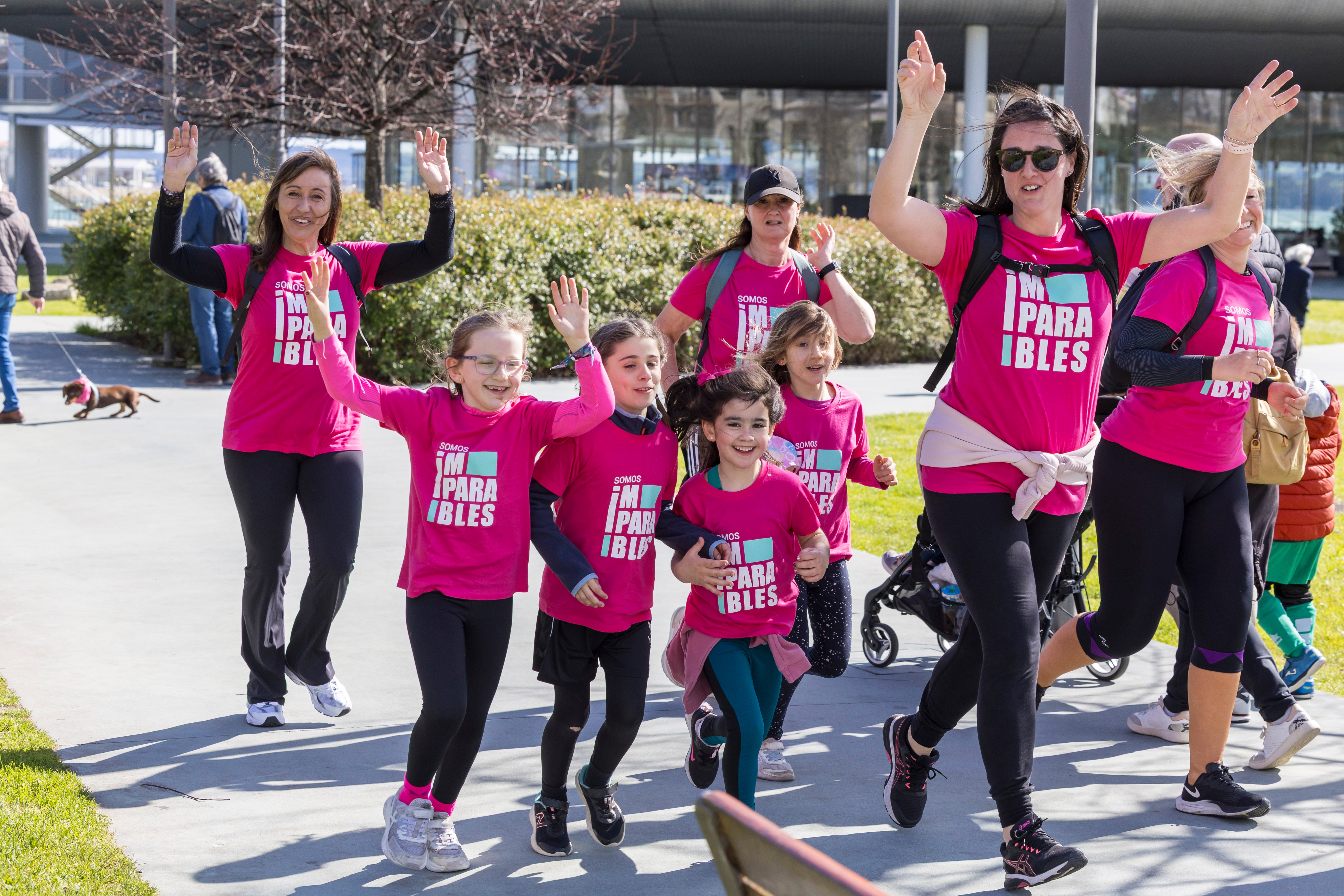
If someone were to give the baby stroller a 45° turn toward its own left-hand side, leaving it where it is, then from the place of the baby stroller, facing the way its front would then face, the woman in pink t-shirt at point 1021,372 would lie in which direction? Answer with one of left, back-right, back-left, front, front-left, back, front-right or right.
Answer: front-left

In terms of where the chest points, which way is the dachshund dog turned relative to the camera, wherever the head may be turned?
to the viewer's left

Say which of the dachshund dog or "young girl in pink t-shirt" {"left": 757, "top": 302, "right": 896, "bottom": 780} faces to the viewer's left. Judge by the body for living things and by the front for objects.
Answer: the dachshund dog

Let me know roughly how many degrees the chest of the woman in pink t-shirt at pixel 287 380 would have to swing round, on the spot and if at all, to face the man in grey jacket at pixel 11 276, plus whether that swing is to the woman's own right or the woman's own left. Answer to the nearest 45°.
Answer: approximately 180°

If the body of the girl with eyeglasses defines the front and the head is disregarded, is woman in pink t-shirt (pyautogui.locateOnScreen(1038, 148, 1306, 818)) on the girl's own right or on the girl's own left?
on the girl's own left

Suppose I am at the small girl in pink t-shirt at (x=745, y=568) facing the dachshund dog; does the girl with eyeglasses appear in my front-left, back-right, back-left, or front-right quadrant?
front-left

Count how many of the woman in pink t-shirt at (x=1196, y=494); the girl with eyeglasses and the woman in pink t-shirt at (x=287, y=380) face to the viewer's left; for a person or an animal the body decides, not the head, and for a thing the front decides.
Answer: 0

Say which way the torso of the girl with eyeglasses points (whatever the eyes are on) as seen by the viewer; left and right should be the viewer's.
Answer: facing the viewer

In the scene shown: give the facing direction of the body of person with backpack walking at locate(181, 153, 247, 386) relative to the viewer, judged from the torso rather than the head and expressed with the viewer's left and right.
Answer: facing away from the viewer and to the left of the viewer

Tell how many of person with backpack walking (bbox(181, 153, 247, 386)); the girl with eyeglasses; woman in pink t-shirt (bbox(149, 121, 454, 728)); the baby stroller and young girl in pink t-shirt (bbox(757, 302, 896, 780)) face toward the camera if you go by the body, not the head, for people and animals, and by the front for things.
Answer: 3

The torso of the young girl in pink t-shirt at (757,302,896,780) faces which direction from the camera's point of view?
toward the camera

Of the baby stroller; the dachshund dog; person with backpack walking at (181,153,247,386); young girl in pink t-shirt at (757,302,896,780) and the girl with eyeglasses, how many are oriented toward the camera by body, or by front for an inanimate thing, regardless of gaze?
2

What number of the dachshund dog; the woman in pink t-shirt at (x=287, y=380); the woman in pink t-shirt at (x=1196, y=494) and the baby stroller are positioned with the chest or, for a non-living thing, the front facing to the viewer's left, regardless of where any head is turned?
2

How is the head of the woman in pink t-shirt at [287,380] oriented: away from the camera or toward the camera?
toward the camera

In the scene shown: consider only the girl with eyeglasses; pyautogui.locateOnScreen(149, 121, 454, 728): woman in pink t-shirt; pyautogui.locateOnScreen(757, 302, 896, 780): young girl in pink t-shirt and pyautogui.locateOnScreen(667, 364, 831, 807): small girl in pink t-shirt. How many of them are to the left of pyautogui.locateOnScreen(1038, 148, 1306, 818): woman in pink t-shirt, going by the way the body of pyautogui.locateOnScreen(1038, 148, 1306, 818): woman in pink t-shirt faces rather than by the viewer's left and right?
0
